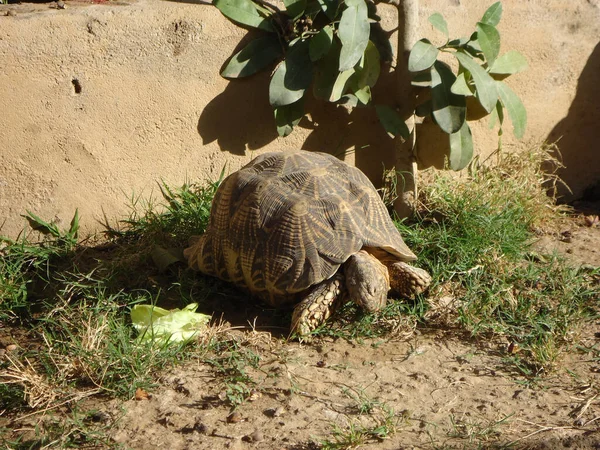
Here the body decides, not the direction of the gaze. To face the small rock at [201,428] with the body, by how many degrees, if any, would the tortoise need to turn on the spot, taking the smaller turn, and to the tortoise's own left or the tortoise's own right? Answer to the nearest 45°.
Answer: approximately 45° to the tortoise's own right

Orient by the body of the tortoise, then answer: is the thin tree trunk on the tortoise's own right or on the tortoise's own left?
on the tortoise's own left

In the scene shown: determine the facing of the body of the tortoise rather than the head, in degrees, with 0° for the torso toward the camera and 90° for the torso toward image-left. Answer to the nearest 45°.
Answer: approximately 315°

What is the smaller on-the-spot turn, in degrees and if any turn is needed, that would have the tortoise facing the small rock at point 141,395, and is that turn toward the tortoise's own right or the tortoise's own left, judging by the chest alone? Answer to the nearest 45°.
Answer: approximately 90° to the tortoise's own right

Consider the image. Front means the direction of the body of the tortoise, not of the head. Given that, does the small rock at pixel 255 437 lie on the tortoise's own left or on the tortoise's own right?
on the tortoise's own right

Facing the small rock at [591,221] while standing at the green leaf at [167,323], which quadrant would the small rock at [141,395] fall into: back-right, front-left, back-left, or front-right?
back-right

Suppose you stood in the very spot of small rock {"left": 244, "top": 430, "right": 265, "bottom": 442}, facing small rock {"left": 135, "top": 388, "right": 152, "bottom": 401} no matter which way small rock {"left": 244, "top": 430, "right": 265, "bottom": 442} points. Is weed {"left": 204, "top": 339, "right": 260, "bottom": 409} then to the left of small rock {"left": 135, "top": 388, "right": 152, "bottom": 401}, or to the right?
right

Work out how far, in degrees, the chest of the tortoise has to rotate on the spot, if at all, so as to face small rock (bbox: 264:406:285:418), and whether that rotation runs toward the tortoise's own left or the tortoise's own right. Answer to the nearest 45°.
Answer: approximately 45° to the tortoise's own right

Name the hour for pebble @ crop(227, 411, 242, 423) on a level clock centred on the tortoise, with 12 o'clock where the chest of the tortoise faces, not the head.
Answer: The pebble is roughly at 2 o'clock from the tortoise.

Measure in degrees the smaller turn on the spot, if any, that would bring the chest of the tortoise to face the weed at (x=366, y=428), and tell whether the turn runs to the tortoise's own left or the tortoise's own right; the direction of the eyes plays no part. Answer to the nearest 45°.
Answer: approximately 45° to the tortoise's own right
